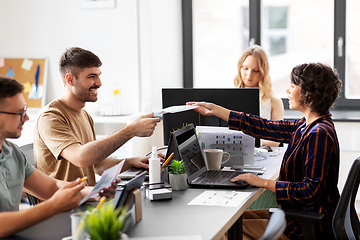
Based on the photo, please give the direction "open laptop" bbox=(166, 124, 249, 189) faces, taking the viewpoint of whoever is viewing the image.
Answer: facing to the right of the viewer

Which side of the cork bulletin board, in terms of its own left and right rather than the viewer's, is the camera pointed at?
front

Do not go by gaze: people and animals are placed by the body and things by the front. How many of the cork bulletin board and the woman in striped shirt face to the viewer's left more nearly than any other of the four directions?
1

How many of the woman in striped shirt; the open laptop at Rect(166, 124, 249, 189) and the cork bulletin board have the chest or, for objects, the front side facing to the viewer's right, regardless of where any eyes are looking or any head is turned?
1

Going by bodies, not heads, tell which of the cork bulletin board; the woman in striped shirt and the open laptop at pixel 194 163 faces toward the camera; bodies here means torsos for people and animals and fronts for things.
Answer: the cork bulletin board

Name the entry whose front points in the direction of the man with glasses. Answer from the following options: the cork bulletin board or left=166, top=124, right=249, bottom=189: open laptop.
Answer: the cork bulletin board

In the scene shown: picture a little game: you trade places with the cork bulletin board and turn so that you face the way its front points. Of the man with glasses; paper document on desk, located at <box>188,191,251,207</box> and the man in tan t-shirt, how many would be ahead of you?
3

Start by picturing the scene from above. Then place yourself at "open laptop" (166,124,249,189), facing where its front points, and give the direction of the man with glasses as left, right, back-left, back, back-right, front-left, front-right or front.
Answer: back-right

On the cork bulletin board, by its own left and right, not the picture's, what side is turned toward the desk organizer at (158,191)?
front

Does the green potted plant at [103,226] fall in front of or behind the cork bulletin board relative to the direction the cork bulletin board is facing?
in front

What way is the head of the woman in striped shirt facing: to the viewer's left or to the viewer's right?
to the viewer's left

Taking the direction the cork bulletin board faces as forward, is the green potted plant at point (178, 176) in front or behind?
in front

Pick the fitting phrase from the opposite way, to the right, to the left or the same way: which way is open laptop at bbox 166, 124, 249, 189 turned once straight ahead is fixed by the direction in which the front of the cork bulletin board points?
to the left

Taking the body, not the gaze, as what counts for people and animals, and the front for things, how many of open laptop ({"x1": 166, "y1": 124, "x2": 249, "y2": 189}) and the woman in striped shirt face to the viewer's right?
1

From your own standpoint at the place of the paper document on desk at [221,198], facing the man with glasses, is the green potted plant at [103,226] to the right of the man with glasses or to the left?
left

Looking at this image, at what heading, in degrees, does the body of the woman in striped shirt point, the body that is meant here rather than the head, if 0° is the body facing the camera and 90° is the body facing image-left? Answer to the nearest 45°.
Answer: approximately 90°
